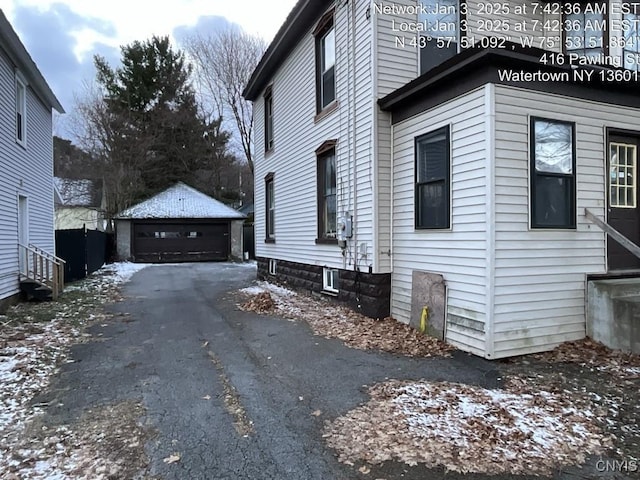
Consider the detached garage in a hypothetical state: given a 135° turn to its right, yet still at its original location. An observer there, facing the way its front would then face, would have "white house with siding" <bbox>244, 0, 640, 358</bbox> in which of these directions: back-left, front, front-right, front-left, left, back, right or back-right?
back-left

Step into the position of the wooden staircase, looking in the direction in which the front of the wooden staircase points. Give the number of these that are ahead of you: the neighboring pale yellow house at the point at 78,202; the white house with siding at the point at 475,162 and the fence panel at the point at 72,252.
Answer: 1

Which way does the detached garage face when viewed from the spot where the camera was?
facing the viewer

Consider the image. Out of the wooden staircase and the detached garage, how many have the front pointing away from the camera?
0

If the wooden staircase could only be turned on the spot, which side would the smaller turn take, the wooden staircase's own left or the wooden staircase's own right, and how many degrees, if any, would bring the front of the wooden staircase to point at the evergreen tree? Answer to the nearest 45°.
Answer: approximately 135° to the wooden staircase's own left

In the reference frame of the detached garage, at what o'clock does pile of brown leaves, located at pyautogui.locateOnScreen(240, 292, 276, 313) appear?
The pile of brown leaves is roughly at 12 o'clock from the detached garage.

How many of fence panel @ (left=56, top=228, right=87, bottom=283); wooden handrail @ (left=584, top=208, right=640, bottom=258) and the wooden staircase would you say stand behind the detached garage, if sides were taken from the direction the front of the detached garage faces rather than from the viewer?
0

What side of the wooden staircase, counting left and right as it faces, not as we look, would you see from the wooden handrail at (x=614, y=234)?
front

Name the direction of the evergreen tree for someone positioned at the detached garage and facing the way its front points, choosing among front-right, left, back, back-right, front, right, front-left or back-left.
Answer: back

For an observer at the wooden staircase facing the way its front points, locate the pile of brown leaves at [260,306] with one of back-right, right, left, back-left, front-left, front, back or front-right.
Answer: front

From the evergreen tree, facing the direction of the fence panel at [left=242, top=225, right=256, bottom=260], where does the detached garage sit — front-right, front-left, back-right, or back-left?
front-right

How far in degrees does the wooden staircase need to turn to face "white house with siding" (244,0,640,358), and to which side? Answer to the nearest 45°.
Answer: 0° — it already faces it

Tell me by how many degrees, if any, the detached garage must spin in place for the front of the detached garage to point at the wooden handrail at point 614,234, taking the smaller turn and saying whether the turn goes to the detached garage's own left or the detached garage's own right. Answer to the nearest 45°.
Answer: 0° — it already faces it

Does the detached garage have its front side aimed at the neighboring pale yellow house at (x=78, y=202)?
no

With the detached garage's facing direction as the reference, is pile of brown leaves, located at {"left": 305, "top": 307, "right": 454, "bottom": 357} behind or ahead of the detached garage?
ahead

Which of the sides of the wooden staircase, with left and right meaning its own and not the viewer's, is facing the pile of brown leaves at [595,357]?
front
